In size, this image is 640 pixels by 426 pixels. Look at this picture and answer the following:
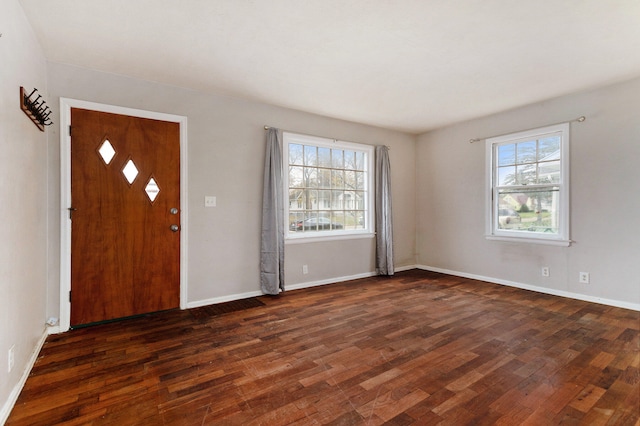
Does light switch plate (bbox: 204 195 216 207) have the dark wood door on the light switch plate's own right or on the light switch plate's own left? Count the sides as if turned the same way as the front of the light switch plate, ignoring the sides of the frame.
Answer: on the light switch plate's own right

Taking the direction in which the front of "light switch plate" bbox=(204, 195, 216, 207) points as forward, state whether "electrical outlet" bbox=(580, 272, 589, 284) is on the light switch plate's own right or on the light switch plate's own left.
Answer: on the light switch plate's own left

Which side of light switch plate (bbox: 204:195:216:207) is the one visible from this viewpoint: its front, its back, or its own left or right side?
front

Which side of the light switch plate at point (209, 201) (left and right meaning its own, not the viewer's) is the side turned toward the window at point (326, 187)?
left

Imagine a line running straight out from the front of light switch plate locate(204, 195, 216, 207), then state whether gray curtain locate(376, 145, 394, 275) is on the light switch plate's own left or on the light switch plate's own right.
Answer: on the light switch plate's own left

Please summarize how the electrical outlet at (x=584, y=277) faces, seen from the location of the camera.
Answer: facing the viewer

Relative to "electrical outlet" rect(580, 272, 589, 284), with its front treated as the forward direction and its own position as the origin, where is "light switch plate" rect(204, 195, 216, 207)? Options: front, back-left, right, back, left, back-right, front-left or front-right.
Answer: front-right

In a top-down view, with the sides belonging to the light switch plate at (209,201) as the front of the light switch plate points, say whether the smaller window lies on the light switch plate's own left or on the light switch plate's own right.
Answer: on the light switch plate's own left

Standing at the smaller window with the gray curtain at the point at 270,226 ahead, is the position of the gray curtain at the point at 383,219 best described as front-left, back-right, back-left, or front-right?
front-right

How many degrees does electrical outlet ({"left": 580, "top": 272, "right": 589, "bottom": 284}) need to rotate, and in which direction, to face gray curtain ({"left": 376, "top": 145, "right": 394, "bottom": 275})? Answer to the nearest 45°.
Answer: approximately 90° to its right
